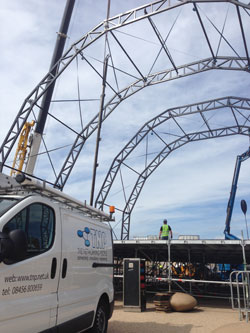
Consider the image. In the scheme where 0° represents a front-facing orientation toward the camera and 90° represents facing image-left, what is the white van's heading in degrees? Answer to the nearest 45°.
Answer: approximately 45°

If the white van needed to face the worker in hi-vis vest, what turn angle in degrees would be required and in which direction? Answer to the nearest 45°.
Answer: approximately 180°
